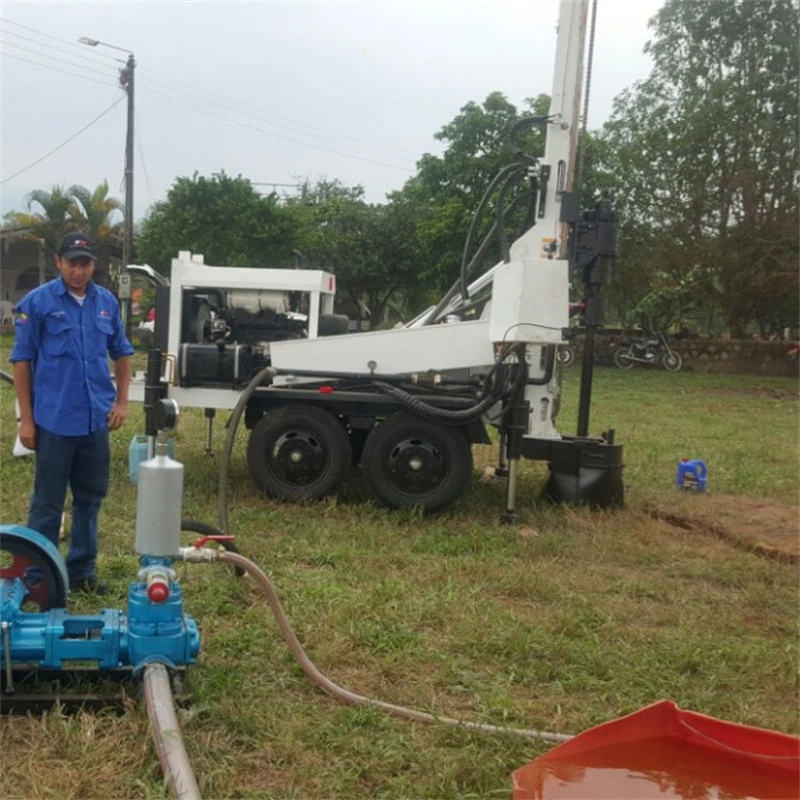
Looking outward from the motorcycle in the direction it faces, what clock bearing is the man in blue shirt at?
The man in blue shirt is roughly at 3 o'clock from the motorcycle.

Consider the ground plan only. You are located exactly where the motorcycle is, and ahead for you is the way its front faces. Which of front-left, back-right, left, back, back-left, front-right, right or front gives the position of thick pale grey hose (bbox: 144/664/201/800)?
right

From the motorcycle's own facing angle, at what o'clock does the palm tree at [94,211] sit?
The palm tree is roughly at 6 o'clock from the motorcycle.

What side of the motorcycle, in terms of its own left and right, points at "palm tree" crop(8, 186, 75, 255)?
back

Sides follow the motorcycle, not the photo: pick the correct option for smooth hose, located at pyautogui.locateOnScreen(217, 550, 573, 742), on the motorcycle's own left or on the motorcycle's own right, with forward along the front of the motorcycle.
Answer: on the motorcycle's own right

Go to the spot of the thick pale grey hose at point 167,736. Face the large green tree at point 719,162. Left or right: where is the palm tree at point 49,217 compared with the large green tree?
left

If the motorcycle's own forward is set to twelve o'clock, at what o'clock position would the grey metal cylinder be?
The grey metal cylinder is roughly at 3 o'clock from the motorcycle.

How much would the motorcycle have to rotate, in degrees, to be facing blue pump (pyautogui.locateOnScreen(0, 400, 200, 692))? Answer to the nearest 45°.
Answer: approximately 90° to its right

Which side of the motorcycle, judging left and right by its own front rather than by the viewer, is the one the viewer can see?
right
